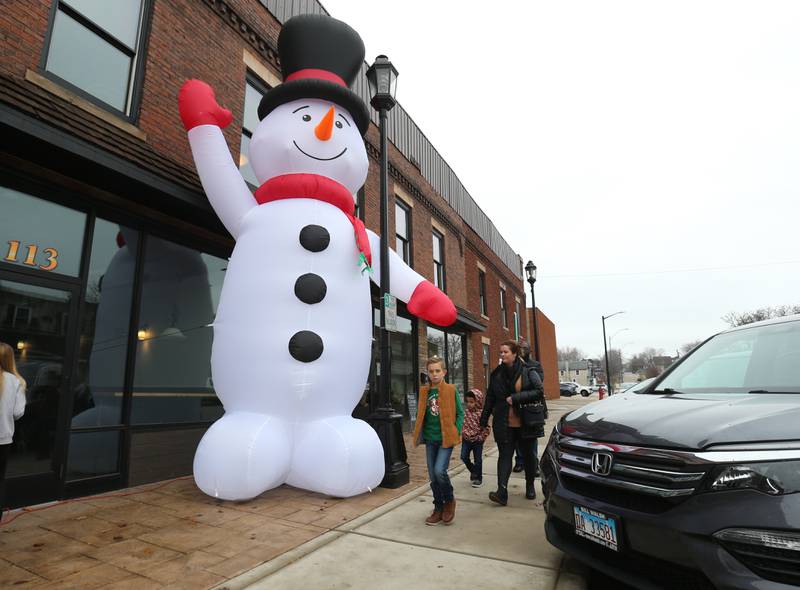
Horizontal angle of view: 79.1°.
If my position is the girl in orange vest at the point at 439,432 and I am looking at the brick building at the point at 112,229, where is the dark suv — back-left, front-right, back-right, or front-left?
back-left

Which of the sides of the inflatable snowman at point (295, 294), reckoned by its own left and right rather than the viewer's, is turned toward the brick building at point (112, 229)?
right

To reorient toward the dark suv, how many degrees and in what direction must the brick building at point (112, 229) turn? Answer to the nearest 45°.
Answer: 0° — it already faces it

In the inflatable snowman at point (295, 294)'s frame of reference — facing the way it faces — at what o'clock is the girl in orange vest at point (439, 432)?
The girl in orange vest is roughly at 10 o'clock from the inflatable snowman.

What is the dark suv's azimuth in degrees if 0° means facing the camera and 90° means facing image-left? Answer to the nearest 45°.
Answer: approximately 45°

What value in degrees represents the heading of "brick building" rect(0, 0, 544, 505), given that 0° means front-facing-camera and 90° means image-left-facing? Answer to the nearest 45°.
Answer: approximately 315°

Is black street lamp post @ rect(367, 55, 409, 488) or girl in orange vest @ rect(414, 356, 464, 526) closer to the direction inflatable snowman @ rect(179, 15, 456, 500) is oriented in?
the girl in orange vest

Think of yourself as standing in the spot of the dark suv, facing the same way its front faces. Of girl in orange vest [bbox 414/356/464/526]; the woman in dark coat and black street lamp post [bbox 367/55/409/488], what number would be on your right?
3

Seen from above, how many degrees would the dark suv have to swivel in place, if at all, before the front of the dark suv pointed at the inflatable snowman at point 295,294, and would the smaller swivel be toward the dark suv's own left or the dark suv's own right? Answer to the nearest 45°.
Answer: approximately 45° to the dark suv's own right
